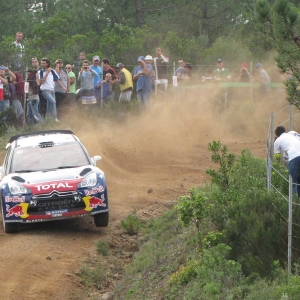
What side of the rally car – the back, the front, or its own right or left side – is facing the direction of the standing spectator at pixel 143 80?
back

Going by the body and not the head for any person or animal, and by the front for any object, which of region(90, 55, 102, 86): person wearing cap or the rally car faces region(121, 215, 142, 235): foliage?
the person wearing cap

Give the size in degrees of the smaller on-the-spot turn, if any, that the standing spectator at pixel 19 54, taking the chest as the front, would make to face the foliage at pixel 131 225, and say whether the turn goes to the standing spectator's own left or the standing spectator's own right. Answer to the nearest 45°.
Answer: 0° — they already face it

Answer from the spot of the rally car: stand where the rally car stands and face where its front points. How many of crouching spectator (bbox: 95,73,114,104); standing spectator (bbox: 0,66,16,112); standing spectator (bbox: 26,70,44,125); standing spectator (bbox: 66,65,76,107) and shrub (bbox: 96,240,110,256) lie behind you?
4

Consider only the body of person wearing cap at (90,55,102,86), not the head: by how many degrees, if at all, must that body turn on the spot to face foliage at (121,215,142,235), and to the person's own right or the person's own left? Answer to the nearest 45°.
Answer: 0° — they already face it

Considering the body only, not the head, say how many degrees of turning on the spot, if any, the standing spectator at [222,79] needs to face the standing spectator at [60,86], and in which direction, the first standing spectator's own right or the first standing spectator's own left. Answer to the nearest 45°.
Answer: approximately 45° to the first standing spectator's own right

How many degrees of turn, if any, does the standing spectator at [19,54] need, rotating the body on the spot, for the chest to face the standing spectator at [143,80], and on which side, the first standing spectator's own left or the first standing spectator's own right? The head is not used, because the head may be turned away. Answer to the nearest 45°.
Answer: approximately 90° to the first standing spectator's own left

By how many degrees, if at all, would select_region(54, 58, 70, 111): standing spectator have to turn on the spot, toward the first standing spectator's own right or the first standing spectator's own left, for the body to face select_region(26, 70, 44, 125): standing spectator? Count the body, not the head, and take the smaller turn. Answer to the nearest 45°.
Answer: approximately 45° to the first standing spectator's own right

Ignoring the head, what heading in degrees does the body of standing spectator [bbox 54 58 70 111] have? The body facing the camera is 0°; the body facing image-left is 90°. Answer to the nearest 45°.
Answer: approximately 0°

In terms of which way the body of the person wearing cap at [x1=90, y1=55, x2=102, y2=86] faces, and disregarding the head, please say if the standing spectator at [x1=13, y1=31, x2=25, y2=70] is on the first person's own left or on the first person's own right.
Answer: on the first person's own right

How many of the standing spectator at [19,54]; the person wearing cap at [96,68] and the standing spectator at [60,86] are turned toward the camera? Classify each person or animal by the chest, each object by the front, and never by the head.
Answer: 3
